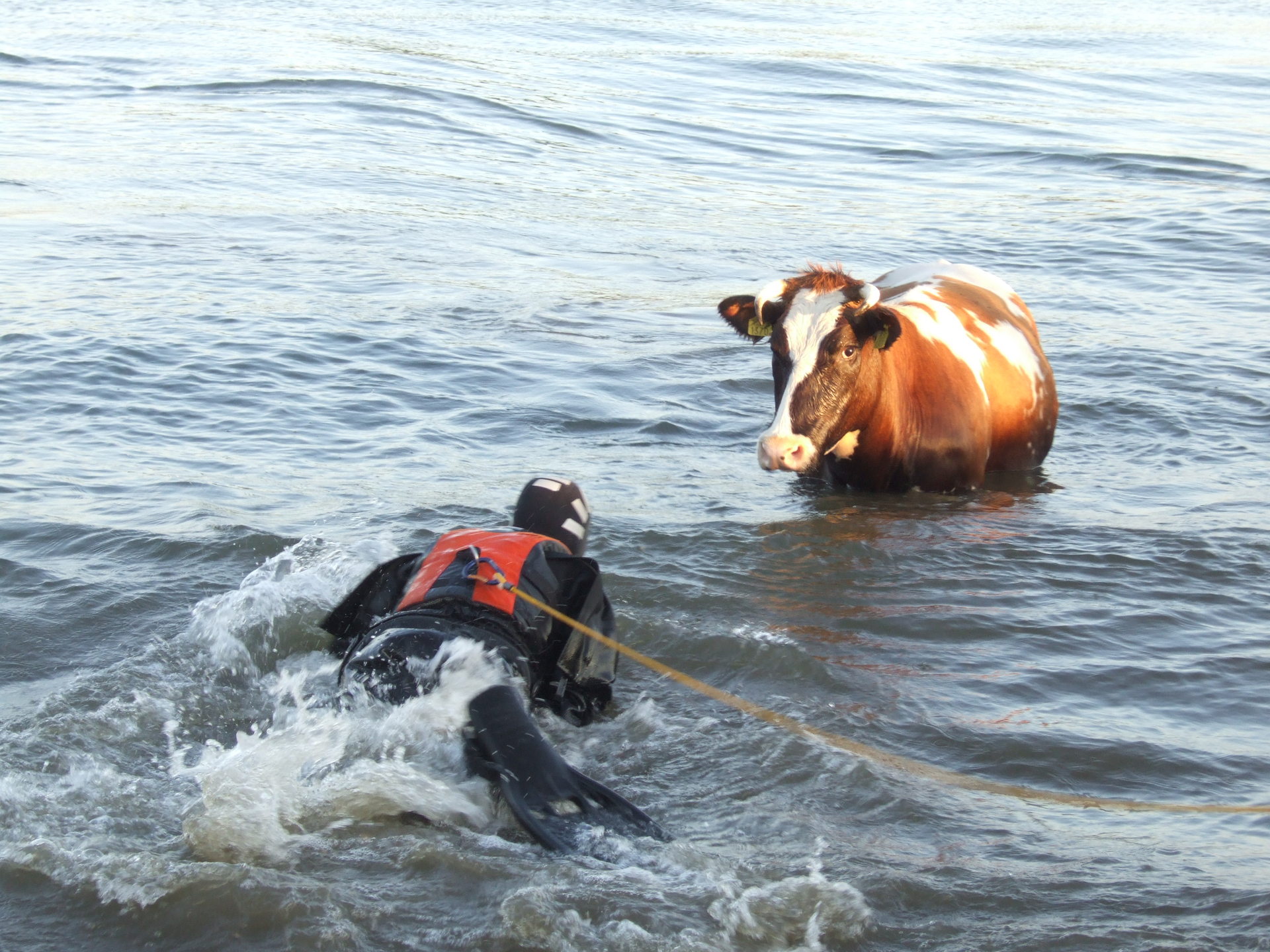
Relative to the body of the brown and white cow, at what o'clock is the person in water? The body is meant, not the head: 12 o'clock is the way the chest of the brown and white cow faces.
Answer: The person in water is roughly at 11 o'clock from the brown and white cow.

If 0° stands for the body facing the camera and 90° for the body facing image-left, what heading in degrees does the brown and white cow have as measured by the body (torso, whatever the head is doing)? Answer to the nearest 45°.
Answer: approximately 45°
